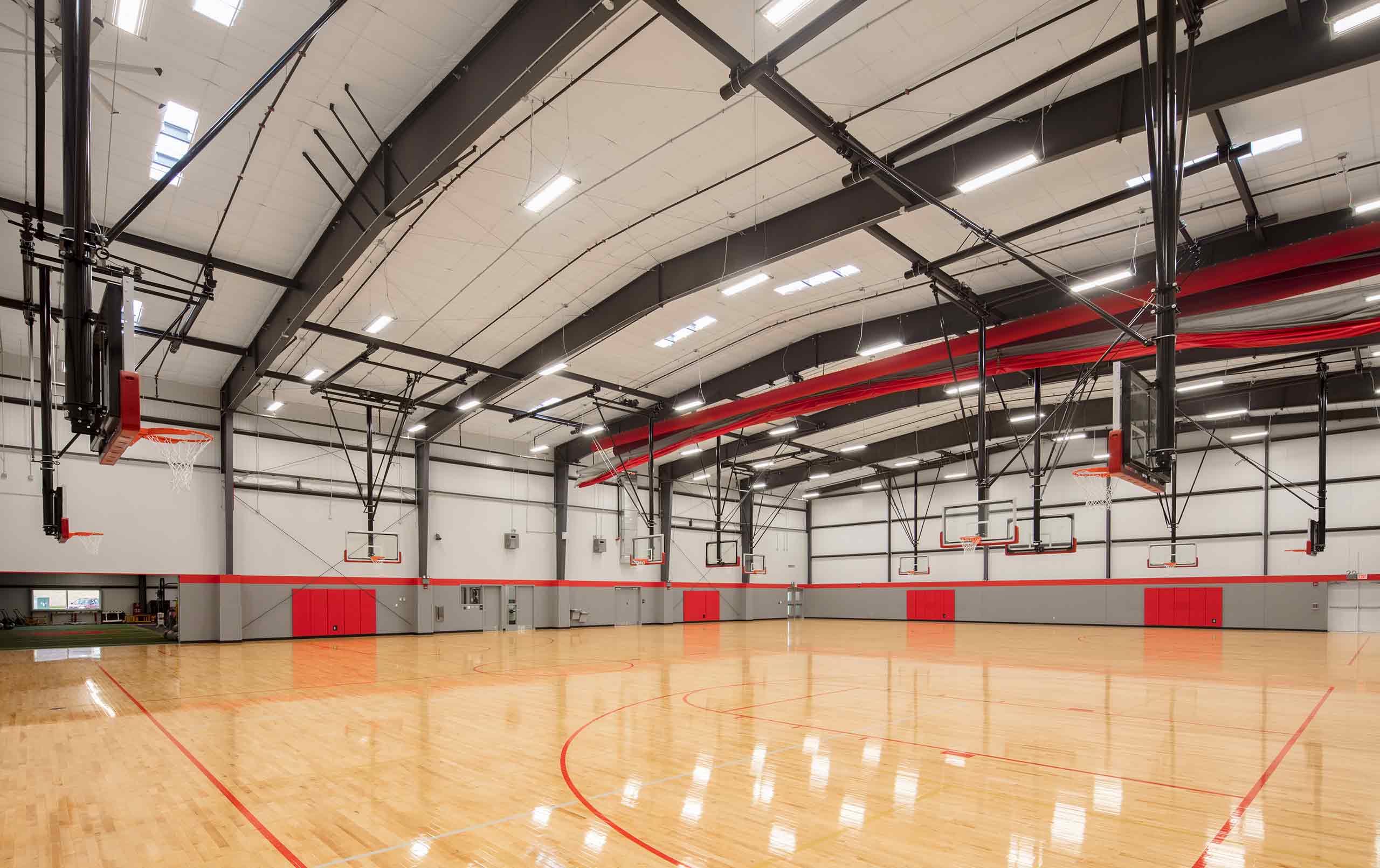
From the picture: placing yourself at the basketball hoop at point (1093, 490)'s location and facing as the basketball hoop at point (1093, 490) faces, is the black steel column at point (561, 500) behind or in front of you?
in front

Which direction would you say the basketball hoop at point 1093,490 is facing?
to the viewer's left

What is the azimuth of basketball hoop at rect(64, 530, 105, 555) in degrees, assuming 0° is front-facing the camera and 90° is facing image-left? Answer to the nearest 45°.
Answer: approximately 270°

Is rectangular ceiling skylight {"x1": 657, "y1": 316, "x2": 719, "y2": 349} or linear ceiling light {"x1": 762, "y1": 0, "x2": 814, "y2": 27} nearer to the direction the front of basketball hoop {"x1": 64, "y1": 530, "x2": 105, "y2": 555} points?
the rectangular ceiling skylight

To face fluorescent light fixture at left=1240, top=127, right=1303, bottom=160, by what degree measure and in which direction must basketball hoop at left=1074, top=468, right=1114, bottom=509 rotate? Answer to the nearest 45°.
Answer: approximately 90° to its left

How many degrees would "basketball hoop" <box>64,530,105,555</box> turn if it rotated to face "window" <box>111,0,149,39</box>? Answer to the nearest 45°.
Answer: approximately 90° to its right

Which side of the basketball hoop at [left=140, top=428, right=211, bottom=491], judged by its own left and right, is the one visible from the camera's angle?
right
